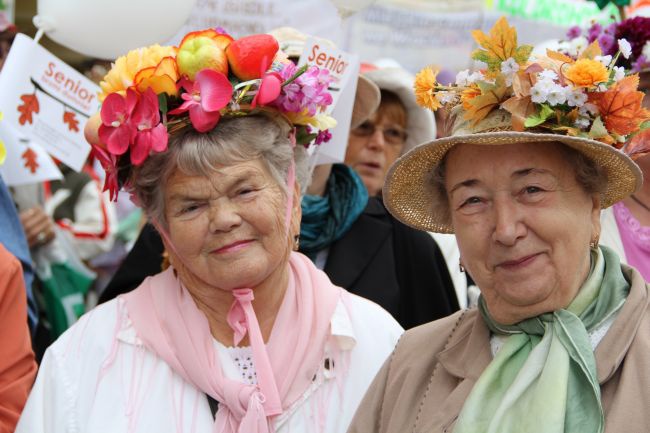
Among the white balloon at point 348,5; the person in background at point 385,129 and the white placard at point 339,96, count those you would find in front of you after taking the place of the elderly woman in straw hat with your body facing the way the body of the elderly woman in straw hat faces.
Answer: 0

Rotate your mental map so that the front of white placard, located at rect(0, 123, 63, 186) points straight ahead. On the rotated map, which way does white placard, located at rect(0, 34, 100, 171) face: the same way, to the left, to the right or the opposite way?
the same way

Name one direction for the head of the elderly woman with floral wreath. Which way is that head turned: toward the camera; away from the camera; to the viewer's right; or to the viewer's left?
toward the camera

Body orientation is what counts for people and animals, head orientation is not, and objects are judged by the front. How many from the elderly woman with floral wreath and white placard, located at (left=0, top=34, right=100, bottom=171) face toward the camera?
2

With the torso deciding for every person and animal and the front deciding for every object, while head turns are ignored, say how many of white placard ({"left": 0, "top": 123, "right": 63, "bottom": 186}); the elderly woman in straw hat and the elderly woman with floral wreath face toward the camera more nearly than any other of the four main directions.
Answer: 3

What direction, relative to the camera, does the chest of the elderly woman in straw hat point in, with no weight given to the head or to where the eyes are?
toward the camera

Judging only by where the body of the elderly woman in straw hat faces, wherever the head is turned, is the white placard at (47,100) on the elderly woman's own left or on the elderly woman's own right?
on the elderly woman's own right

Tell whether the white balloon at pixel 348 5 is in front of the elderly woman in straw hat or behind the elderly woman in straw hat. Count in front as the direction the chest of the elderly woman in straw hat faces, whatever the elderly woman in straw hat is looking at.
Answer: behind

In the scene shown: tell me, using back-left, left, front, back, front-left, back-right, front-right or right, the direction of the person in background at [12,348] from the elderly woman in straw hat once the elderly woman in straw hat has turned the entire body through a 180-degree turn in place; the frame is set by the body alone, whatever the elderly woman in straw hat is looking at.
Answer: left

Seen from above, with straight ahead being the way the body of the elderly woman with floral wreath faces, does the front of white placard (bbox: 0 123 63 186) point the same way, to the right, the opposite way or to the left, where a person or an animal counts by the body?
the same way

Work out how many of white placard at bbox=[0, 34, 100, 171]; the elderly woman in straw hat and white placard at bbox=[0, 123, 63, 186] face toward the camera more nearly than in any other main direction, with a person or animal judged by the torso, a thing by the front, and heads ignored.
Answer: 3

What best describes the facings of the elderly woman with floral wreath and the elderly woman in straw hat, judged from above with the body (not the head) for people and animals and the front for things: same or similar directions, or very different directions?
same or similar directions

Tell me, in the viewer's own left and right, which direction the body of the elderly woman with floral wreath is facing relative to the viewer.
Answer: facing the viewer
